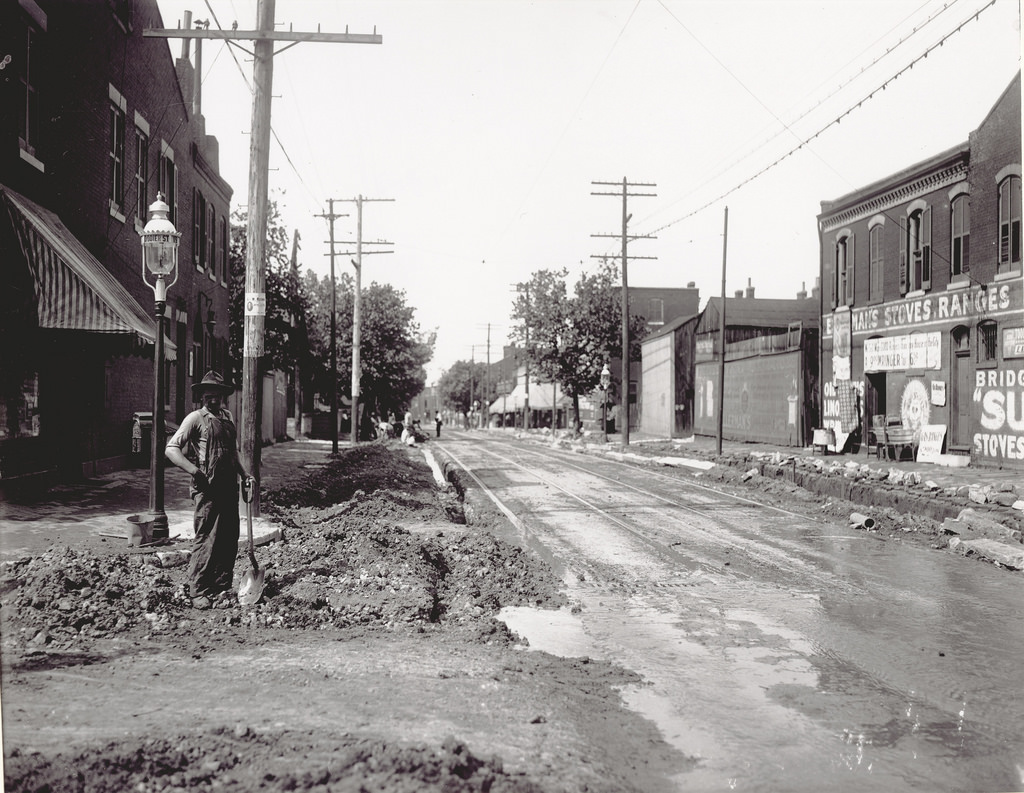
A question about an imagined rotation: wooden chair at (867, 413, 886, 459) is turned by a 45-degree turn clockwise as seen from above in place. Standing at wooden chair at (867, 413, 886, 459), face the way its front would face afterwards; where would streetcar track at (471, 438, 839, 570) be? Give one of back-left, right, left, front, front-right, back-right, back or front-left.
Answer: left

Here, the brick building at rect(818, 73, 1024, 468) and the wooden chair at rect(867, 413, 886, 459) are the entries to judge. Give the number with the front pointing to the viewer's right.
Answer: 0

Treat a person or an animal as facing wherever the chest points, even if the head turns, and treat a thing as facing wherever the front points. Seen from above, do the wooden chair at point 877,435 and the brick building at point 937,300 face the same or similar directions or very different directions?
same or similar directions

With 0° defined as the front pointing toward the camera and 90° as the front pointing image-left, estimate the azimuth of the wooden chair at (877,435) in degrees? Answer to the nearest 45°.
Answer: approximately 45°

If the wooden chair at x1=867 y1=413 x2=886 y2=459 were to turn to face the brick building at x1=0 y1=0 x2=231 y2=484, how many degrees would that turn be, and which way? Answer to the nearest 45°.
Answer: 0° — it already faces it

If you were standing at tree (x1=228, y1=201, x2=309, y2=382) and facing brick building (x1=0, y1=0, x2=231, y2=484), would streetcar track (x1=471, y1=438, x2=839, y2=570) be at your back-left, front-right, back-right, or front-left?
front-left

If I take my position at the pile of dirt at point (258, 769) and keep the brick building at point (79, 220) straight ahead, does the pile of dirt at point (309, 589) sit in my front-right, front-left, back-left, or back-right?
front-right

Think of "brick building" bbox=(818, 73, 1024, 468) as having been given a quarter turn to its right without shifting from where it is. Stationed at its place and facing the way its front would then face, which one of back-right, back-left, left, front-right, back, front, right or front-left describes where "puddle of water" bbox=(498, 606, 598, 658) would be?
back-left

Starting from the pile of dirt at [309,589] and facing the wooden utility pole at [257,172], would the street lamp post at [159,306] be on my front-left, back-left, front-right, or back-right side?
front-left

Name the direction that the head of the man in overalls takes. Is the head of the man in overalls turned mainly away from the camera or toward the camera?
toward the camera

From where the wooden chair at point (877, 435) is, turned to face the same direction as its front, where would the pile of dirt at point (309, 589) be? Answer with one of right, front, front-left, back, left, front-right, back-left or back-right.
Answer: front-left

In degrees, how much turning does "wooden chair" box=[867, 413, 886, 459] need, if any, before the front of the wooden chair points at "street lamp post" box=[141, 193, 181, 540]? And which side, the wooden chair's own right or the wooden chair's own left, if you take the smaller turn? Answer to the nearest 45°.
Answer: approximately 45° to the wooden chair's own left

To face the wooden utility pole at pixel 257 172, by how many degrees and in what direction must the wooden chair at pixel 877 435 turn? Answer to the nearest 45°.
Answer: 0° — it already faces it

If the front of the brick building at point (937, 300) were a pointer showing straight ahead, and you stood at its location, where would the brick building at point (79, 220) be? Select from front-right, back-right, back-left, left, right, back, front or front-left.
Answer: front

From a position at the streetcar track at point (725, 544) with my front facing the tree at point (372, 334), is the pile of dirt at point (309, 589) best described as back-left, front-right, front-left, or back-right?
back-left

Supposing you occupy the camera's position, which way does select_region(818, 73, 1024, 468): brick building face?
facing the viewer and to the left of the viewer
